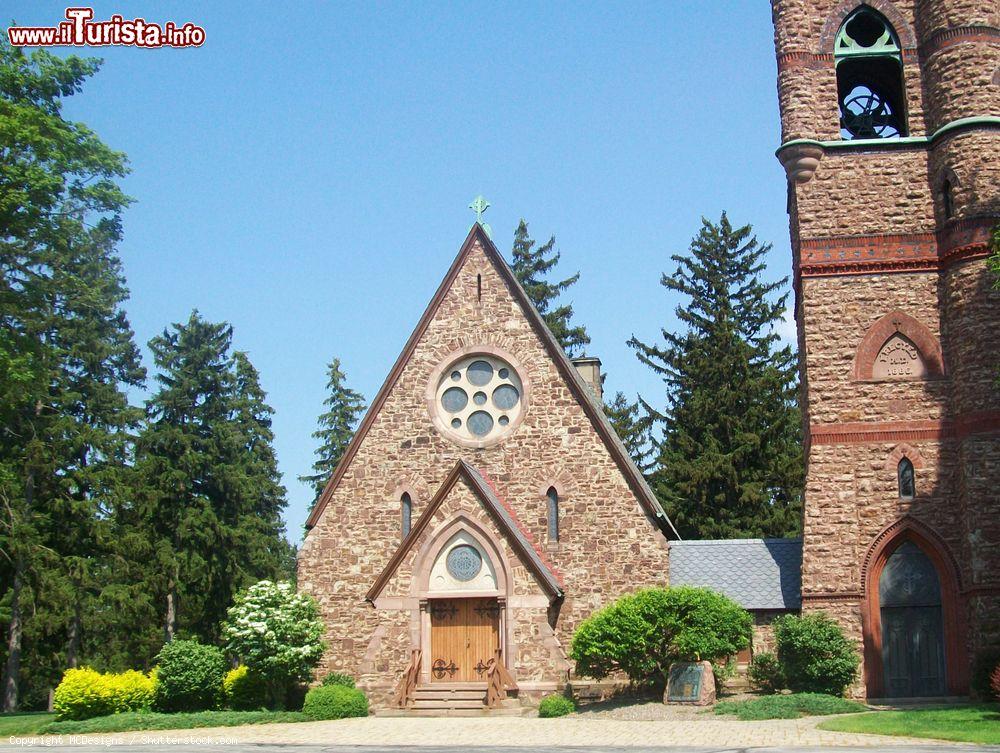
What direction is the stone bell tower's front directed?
toward the camera

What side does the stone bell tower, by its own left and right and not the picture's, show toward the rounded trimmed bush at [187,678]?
right

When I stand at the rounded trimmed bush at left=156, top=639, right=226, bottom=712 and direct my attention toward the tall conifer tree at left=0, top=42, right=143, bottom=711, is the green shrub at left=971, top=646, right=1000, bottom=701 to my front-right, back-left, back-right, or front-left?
back-right

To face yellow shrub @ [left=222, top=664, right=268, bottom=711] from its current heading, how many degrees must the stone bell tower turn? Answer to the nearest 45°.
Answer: approximately 90° to its right

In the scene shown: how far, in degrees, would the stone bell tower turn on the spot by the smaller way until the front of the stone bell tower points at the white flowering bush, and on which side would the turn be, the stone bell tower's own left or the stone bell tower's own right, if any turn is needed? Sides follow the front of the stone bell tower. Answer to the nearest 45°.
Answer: approximately 90° to the stone bell tower's own right

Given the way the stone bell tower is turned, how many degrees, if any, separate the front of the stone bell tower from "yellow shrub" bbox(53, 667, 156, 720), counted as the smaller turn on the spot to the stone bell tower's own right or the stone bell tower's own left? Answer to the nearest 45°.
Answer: approximately 90° to the stone bell tower's own right

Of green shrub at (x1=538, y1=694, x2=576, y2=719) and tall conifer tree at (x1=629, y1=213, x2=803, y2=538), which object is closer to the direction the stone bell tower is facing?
the green shrub

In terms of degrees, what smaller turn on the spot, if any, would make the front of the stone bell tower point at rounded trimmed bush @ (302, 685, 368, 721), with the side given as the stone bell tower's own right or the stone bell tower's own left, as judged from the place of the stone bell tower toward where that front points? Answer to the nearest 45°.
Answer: approximately 90° to the stone bell tower's own right

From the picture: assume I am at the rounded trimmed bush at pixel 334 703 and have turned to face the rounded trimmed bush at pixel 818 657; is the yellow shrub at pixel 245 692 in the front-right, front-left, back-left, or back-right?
back-left

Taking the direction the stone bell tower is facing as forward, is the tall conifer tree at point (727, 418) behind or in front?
behind
